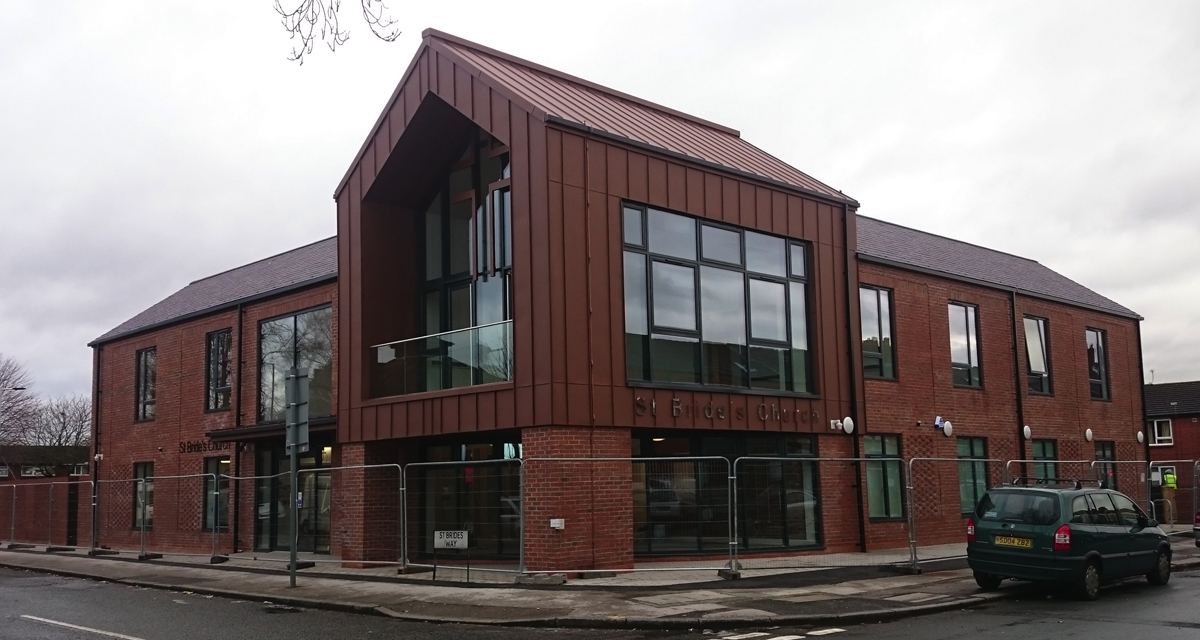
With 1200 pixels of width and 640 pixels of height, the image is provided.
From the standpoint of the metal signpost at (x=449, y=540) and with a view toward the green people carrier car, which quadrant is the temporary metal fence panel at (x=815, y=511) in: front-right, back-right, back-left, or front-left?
front-left

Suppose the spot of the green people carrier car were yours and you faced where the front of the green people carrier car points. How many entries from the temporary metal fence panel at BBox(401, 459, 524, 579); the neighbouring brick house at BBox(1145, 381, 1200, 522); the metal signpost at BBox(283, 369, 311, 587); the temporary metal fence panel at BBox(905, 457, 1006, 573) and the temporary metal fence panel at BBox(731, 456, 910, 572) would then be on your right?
0

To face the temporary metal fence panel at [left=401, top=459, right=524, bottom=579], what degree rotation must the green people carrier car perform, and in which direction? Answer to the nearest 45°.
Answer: approximately 135° to its left

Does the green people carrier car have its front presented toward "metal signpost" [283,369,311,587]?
no

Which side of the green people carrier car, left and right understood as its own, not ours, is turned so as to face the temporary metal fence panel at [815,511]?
left

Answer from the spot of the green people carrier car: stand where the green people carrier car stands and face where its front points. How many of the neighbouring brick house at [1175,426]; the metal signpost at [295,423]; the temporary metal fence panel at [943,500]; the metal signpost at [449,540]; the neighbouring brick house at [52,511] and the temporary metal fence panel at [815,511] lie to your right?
0

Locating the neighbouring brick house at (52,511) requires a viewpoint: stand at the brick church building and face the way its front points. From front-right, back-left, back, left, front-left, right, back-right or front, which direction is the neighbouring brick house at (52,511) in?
right

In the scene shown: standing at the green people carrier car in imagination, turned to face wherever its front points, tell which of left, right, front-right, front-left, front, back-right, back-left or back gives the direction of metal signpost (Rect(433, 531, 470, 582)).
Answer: back-left

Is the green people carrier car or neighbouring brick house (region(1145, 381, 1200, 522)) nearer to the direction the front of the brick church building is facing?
the green people carrier car

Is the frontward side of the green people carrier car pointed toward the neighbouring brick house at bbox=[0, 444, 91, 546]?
no

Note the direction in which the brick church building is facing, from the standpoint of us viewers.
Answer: facing the viewer and to the left of the viewer

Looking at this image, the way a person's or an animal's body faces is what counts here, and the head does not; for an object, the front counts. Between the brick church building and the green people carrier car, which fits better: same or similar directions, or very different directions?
very different directions

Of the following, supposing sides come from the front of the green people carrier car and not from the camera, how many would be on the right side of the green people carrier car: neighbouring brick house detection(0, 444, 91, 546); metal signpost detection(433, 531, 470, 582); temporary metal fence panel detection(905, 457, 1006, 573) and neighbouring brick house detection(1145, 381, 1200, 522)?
0

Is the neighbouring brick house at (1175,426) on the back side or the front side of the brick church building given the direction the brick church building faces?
on the back side

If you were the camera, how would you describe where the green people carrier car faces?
facing away from the viewer and to the right of the viewer

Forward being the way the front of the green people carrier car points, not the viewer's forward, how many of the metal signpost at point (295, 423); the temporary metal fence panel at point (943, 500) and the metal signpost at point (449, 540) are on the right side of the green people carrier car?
0

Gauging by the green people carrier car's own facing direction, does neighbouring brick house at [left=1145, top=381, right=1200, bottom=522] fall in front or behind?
in front
